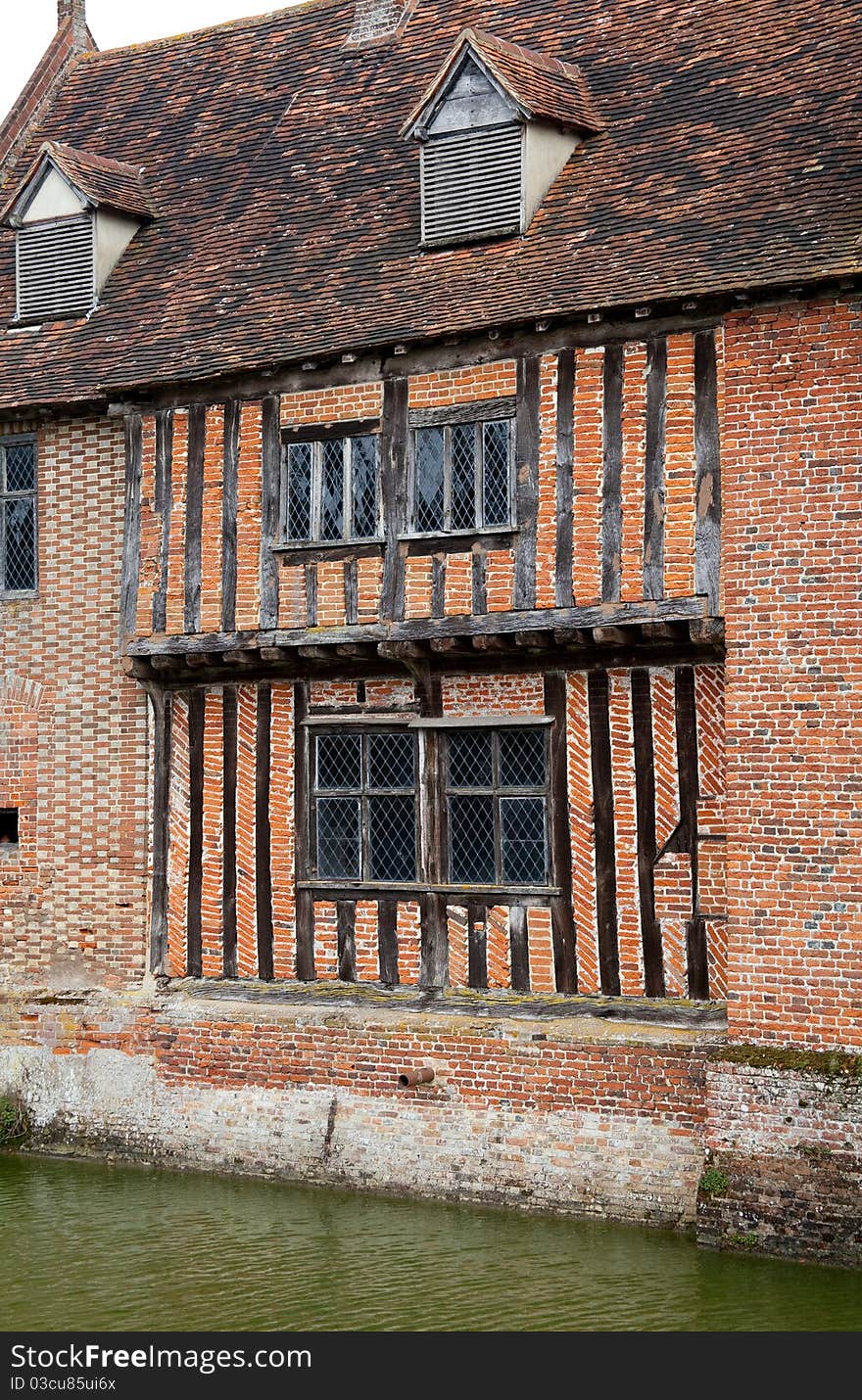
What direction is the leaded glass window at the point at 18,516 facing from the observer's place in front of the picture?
facing the viewer and to the left of the viewer

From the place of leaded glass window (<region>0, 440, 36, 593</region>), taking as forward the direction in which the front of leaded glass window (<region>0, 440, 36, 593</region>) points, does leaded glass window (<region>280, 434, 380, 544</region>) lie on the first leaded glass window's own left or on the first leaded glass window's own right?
on the first leaded glass window's own left

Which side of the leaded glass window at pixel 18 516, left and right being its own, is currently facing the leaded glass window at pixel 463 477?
left
